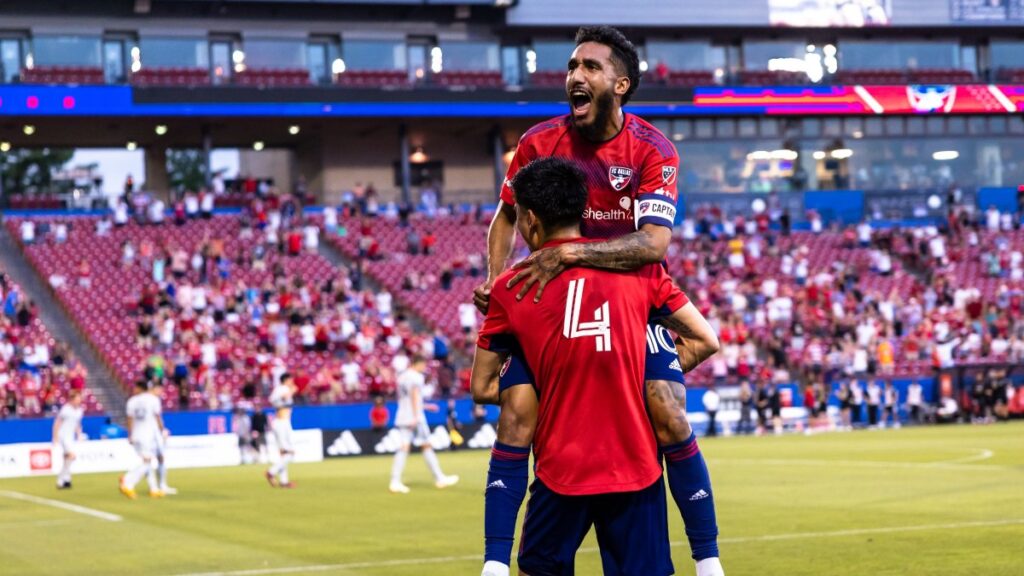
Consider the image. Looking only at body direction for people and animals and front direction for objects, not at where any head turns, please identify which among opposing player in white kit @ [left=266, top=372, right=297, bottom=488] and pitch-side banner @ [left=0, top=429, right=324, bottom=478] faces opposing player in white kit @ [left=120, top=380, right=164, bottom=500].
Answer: the pitch-side banner

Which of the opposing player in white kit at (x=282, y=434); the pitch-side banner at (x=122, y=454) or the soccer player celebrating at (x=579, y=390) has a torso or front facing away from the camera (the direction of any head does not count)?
the soccer player celebrating

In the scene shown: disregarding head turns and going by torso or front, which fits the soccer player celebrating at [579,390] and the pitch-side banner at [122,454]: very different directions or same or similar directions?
very different directions

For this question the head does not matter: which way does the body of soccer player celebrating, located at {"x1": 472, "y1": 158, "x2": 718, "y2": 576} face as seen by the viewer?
away from the camera

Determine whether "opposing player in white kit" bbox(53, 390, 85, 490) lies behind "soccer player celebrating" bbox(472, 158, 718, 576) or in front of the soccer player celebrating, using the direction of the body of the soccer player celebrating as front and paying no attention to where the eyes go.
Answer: in front

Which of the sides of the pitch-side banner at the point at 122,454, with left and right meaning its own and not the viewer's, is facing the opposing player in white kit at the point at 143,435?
front

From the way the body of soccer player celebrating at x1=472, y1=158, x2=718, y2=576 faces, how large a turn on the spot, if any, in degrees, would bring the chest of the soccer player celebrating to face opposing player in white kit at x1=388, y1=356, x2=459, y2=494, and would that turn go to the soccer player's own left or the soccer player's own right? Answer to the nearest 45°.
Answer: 0° — they already face them

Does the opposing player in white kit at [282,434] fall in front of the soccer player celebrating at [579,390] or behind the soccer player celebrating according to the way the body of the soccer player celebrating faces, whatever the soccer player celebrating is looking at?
in front

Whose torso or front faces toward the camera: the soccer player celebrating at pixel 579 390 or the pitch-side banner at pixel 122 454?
the pitch-side banner

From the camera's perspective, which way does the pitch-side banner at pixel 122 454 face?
toward the camera
